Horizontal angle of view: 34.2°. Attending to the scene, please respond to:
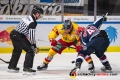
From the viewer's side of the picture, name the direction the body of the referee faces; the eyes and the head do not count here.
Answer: to the viewer's right

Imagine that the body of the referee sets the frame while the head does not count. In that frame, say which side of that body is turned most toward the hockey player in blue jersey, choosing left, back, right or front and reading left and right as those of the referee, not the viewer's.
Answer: front

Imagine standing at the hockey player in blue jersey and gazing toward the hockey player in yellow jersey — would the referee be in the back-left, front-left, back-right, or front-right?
front-left

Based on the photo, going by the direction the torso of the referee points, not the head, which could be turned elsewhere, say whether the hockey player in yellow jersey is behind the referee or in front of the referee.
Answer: in front
